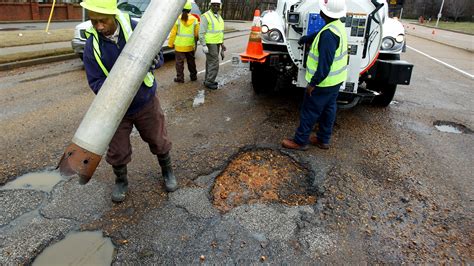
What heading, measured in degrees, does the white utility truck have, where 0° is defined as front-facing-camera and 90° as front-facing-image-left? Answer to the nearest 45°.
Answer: approximately 0°

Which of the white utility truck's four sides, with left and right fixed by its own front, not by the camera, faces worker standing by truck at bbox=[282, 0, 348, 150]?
front

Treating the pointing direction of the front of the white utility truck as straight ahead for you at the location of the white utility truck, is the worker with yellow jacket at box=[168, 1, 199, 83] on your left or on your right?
on your right

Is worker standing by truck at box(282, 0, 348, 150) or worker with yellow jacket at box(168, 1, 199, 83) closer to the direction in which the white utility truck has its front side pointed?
the worker standing by truck

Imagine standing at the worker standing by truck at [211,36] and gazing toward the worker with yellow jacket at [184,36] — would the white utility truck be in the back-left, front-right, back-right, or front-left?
back-right
